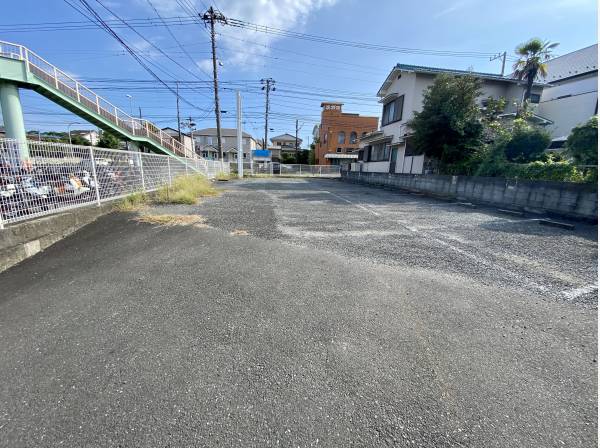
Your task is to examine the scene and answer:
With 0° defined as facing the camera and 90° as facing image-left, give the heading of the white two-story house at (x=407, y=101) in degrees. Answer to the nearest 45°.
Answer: approximately 45°

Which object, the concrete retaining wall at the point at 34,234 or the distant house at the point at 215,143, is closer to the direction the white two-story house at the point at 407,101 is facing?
the concrete retaining wall

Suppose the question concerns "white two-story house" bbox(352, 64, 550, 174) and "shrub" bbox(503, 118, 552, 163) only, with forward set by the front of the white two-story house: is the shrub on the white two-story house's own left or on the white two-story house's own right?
on the white two-story house's own left

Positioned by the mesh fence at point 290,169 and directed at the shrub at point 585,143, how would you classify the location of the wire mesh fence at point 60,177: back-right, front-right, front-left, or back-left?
front-right

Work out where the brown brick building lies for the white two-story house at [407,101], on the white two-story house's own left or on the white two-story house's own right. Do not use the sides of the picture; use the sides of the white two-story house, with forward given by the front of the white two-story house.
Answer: on the white two-story house's own right

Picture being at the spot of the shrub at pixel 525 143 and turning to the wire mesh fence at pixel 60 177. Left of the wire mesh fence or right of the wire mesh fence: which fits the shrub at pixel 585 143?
left

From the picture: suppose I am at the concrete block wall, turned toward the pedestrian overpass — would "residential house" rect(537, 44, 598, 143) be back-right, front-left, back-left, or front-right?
back-right

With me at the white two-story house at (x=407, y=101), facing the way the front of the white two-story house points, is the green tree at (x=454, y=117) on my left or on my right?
on my left

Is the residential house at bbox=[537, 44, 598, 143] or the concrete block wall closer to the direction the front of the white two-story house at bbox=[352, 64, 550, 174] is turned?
the concrete block wall

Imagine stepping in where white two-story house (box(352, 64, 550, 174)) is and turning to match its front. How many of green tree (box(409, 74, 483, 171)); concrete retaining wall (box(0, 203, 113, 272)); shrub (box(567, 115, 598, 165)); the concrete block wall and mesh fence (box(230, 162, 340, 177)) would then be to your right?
1

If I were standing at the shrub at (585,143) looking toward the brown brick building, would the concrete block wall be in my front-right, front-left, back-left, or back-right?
front-left

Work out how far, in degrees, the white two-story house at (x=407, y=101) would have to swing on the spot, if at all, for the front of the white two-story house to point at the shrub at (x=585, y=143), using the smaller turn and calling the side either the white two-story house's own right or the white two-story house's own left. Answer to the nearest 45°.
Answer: approximately 90° to the white two-story house's own left

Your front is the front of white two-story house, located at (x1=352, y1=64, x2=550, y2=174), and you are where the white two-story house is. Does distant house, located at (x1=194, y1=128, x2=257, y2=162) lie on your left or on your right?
on your right

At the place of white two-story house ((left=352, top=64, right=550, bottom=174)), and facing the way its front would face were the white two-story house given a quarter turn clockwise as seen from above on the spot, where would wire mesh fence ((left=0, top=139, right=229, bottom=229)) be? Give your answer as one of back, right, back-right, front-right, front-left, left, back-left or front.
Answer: back-left

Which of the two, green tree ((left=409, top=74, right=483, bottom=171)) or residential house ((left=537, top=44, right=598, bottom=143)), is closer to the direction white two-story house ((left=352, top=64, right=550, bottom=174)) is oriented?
the green tree

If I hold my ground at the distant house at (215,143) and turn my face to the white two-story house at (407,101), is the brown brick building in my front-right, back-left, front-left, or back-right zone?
front-left

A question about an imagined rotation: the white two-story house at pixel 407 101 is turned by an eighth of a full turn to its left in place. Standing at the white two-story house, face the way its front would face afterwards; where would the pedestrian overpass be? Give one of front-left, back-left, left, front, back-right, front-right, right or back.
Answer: front-right
